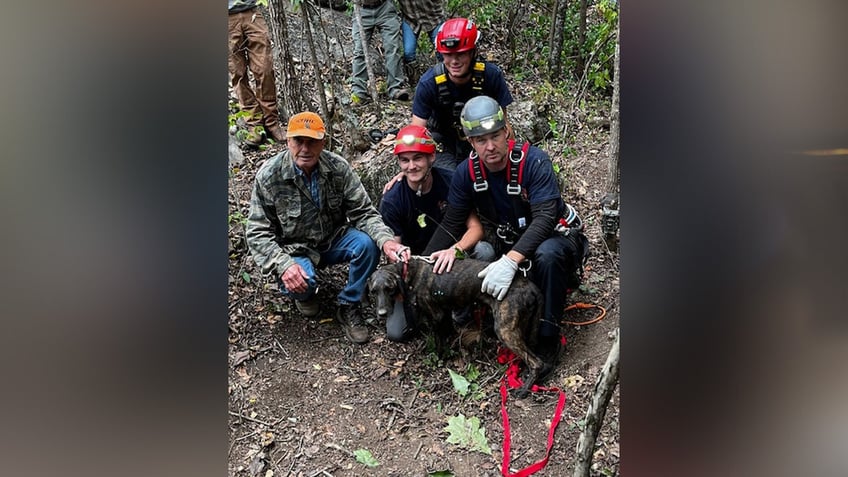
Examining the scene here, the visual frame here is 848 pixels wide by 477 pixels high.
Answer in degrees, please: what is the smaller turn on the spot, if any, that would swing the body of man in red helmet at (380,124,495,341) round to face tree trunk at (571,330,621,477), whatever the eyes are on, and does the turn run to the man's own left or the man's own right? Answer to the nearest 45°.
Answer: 0° — they already face it

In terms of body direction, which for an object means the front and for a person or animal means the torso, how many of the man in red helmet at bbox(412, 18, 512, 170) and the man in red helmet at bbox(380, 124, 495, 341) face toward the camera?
2

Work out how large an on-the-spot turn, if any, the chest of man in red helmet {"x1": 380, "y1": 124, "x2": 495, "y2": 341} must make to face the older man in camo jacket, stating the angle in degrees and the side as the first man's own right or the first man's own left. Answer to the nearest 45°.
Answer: approximately 90° to the first man's own right

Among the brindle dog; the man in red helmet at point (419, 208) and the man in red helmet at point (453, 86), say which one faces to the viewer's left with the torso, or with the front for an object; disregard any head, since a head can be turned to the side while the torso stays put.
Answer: the brindle dog

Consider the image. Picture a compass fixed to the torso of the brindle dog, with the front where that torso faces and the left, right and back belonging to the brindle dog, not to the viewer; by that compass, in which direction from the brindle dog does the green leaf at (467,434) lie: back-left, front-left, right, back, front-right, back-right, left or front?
left

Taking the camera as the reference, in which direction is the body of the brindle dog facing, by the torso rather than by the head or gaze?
to the viewer's left

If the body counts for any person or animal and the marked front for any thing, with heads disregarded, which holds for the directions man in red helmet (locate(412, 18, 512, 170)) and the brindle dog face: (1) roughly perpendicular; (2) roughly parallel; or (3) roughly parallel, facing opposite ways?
roughly perpendicular

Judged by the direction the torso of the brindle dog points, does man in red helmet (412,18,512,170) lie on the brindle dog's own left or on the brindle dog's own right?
on the brindle dog's own right

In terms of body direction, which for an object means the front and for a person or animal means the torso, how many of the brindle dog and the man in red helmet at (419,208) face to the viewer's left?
1

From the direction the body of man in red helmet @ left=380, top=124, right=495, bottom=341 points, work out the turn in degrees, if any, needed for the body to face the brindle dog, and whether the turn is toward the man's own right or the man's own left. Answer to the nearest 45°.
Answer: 0° — they already face it

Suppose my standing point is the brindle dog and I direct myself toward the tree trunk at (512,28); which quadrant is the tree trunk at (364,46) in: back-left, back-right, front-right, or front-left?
front-left

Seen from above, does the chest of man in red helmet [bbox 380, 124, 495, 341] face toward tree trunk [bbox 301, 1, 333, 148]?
no

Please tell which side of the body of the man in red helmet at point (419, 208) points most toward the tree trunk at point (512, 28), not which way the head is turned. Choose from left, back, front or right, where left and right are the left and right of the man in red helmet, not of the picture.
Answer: back

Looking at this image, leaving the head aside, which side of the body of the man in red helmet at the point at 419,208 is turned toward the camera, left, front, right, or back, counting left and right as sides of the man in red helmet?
front

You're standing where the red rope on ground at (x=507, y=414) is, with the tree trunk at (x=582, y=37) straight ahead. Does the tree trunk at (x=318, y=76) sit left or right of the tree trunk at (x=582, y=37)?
left

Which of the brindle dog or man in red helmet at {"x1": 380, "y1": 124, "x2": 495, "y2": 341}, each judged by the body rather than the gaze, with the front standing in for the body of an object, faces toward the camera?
the man in red helmet

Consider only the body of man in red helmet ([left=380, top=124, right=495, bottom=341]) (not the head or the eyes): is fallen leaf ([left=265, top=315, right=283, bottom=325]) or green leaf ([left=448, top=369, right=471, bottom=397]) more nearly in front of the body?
the green leaf

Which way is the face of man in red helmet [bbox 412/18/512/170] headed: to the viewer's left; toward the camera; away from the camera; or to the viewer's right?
toward the camera

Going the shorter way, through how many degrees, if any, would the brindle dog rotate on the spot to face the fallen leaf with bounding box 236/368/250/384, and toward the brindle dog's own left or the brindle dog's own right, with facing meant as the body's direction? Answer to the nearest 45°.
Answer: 0° — it already faces it

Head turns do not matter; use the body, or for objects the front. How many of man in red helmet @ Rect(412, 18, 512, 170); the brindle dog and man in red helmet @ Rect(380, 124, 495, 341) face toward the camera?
2

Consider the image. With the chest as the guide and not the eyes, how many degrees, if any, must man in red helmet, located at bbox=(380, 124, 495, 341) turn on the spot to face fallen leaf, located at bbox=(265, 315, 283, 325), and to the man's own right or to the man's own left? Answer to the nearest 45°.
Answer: approximately 90° to the man's own right
